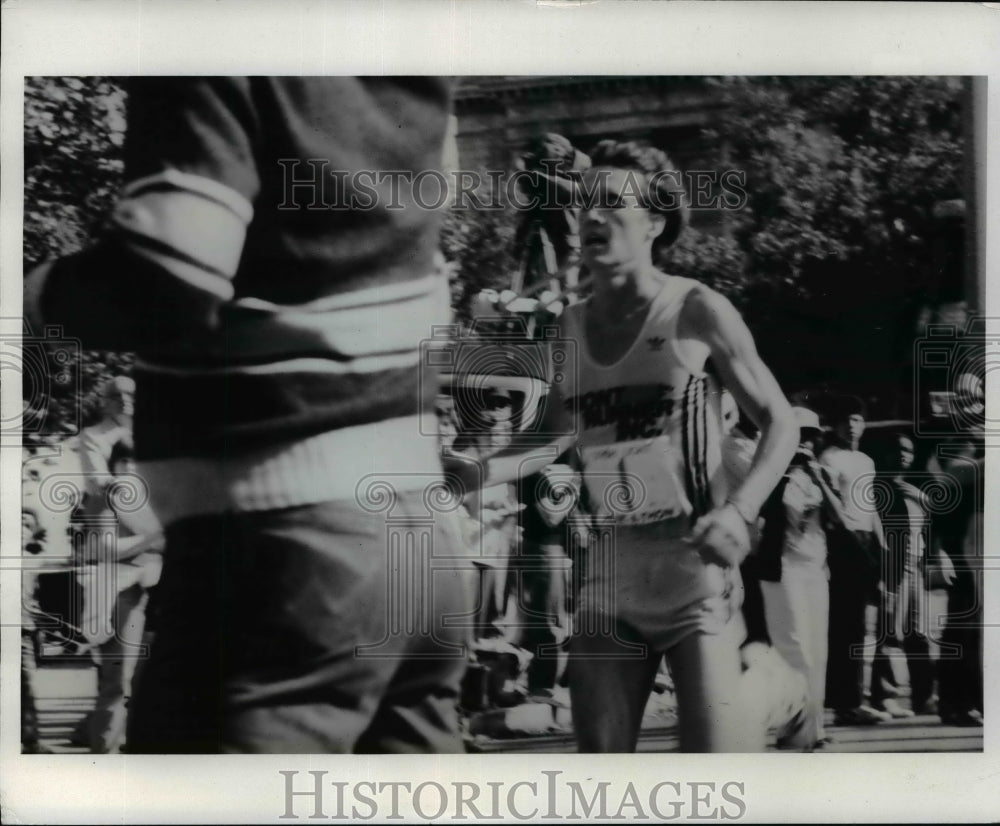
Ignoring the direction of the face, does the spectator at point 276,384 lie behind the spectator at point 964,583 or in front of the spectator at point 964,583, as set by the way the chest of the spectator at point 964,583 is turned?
in front
